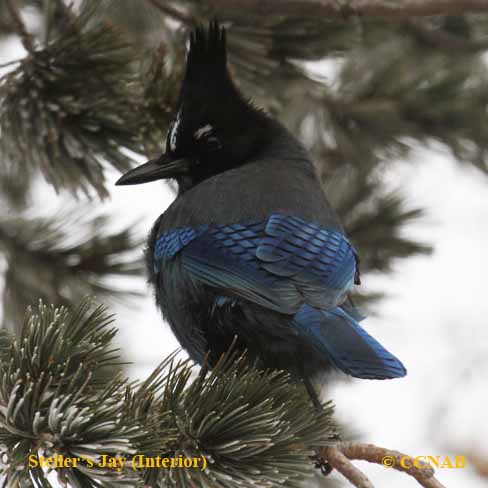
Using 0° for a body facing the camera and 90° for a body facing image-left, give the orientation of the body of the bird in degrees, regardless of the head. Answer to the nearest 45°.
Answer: approximately 135°

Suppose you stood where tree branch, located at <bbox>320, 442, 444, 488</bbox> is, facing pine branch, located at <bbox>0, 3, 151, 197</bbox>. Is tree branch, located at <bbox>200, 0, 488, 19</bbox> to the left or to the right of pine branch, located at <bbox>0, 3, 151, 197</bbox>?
right

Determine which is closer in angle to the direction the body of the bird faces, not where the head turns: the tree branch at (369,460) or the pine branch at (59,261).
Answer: the pine branch

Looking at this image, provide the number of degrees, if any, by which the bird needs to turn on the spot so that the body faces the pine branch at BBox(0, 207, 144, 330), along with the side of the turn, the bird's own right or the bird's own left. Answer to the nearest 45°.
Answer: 0° — it already faces it

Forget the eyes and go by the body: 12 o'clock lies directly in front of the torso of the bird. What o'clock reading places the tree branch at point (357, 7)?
The tree branch is roughly at 3 o'clock from the bird.
